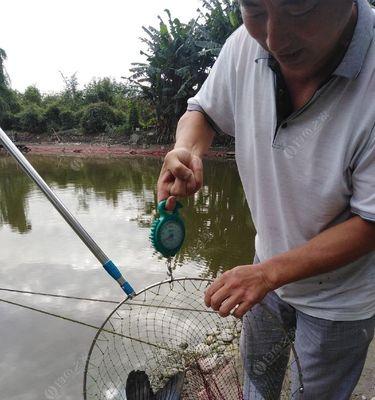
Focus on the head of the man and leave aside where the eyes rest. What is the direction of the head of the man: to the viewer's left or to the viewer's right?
to the viewer's left

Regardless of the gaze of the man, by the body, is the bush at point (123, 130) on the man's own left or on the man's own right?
on the man's own right

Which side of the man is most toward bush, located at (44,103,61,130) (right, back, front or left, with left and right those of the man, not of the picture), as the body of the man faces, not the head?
right

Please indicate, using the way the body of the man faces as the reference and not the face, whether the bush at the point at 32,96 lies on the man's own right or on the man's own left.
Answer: on the man's own right

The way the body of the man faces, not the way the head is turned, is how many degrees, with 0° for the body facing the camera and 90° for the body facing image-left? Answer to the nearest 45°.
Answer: approximately 45°

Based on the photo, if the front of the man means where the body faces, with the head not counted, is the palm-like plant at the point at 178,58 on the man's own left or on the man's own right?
on the man's own right

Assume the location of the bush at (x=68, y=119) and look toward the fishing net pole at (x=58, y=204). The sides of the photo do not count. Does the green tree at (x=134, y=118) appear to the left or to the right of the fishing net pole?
left

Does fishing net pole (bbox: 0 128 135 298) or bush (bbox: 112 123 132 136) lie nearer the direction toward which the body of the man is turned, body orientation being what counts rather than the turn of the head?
the fishing net pole

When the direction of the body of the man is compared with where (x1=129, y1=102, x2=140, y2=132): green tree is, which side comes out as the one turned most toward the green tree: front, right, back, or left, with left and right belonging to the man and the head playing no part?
right
